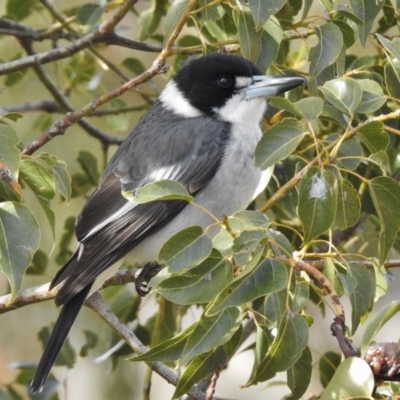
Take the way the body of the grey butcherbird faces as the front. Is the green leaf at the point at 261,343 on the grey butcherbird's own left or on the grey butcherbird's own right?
on the grey butcherbird's own right

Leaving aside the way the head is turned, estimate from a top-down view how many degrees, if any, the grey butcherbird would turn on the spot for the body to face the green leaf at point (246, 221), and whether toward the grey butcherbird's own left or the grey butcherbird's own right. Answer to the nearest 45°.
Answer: approximately 90° to the grey butcherbird's own right

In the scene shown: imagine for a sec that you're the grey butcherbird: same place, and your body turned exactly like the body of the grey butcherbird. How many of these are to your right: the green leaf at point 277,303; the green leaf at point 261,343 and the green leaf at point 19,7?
2

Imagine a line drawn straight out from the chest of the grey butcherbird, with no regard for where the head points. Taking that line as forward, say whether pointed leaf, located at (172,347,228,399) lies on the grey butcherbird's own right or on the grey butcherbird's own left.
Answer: on the grey butcherbird's own right

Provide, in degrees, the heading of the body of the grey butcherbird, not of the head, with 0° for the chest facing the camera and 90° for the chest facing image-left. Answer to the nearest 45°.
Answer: approximately 270°

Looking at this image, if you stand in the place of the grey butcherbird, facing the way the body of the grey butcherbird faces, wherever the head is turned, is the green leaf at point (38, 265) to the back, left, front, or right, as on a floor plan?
back
